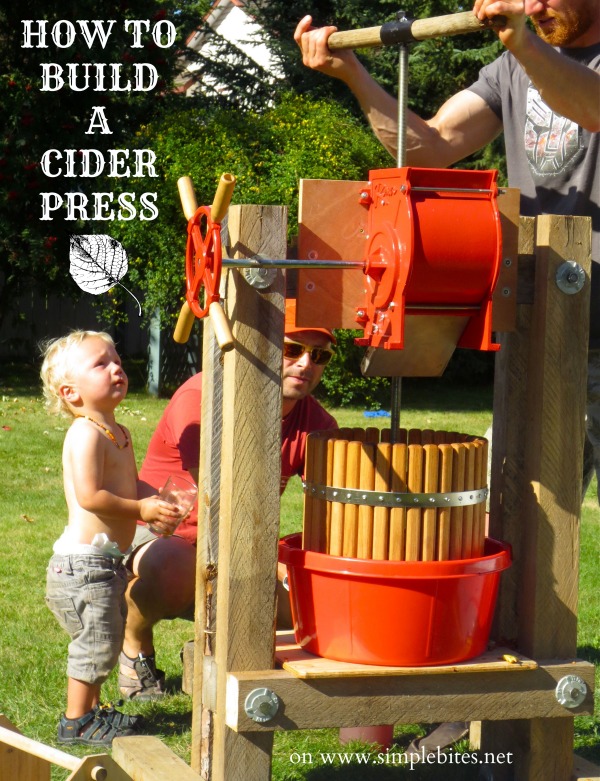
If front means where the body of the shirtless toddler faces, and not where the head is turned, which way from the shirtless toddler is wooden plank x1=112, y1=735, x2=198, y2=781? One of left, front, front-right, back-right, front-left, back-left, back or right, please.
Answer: right

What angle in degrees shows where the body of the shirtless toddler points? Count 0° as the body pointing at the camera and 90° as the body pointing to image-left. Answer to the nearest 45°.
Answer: approximately 270°

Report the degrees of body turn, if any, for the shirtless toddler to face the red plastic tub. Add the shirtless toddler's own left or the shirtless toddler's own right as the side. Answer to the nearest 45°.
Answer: approximately 45° to the shirtless toddler's own right

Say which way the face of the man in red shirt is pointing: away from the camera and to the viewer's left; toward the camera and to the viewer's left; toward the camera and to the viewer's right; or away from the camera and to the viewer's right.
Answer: toward the camera and to the viewer's left

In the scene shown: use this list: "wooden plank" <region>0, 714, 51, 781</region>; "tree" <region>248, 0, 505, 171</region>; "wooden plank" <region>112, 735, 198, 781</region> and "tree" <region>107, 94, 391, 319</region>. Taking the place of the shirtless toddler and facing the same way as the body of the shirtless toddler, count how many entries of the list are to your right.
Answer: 2

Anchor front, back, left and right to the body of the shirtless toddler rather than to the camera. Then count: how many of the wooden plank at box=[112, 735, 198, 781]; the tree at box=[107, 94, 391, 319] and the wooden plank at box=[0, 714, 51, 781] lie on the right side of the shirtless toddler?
2

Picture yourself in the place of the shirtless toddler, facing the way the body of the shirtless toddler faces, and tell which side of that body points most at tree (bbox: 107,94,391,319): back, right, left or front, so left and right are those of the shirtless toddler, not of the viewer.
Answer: left

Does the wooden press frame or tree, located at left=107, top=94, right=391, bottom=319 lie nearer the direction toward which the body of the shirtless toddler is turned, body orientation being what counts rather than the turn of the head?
the wooden press frame

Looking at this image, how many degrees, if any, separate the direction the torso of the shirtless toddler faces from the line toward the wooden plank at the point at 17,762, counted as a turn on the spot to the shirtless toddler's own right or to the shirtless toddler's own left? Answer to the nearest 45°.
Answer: approximately 90° to the shirtless toddler's own right

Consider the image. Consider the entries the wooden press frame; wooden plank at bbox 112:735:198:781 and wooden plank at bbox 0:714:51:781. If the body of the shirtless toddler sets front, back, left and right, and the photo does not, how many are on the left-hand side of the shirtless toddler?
0
